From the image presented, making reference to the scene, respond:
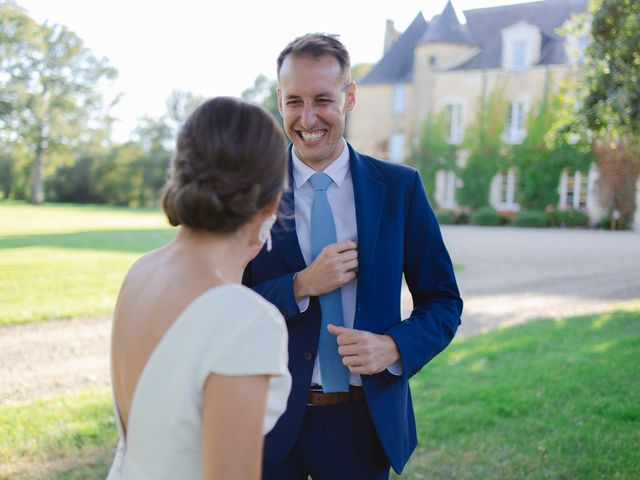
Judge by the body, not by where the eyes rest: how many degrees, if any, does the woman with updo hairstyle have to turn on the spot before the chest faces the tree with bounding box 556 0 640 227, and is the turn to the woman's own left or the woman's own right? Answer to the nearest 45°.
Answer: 0° — they already face it

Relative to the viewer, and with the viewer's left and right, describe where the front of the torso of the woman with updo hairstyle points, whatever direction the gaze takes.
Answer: facing away from the viewer and to the right of the viewer

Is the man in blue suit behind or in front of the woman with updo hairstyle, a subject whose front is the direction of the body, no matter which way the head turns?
in front

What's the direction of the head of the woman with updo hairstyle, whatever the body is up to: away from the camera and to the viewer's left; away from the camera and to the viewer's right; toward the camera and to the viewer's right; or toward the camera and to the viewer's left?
away from the camera and to the viewer's right

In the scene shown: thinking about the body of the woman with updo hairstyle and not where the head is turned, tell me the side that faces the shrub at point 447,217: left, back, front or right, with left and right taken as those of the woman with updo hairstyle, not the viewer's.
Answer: front

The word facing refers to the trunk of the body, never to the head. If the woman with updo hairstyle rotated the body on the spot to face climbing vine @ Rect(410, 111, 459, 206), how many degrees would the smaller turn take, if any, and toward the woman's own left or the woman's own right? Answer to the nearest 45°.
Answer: approximately 45° to the woman's own left

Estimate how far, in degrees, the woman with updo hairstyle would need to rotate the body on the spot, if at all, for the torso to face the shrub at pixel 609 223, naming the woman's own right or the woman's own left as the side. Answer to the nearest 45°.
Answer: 0° — they already face it

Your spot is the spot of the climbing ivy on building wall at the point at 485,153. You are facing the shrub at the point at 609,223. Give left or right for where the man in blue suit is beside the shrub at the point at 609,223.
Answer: right

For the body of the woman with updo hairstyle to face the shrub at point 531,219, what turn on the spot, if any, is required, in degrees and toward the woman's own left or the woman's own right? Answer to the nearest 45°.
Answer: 0° — they already face it
